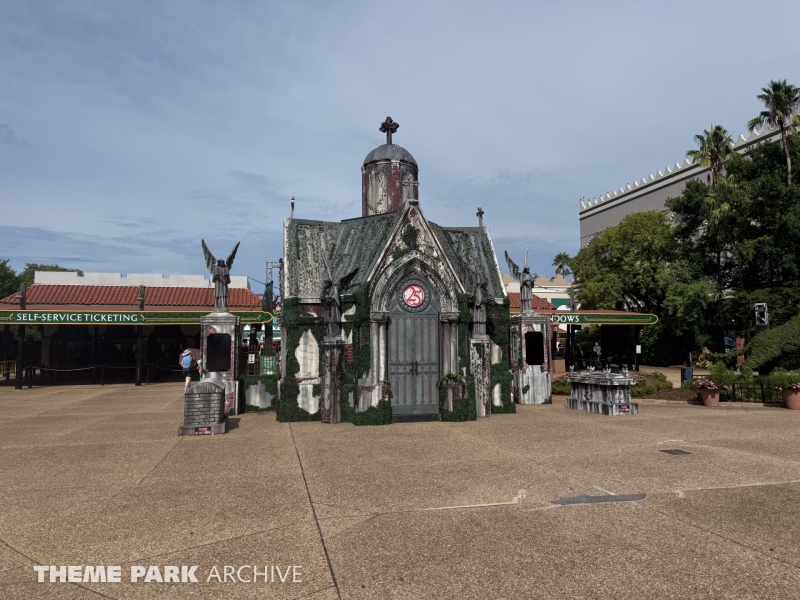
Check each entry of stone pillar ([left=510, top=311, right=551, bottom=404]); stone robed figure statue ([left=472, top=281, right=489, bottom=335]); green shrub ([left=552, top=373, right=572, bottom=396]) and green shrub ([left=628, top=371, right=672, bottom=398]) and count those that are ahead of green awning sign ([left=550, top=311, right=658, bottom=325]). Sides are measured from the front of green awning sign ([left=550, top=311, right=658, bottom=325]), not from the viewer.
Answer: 4

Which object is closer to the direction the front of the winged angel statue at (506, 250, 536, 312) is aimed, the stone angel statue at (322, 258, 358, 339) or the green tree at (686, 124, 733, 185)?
the stone angel statue

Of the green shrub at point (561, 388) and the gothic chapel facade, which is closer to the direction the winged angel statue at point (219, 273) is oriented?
the gothic chapel facade

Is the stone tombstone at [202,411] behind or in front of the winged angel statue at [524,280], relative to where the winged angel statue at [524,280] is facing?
in front

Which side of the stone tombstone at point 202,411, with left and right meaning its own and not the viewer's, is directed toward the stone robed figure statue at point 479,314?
left

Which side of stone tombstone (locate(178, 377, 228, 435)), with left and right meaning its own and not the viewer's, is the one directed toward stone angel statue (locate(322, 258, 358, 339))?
left

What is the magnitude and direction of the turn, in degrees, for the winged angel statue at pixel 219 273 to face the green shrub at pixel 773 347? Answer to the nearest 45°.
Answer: approximately 90° to its left

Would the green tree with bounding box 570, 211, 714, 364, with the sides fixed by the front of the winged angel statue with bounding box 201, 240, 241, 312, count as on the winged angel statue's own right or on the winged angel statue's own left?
on the winged angel statue's own left
